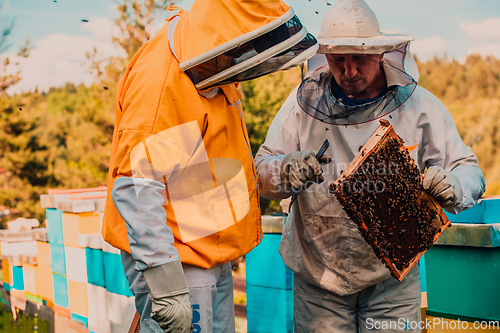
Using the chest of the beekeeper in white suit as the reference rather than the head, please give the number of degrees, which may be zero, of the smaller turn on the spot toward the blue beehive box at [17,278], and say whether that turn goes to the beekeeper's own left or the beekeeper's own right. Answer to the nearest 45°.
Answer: approximately 135° to the beekeeper's own right

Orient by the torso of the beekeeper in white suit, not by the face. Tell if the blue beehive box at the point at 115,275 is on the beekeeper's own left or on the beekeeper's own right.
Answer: on the beekeeper's own right

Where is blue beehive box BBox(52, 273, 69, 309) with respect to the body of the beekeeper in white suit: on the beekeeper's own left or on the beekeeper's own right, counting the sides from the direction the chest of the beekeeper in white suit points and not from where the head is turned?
on the beekeeper's own right

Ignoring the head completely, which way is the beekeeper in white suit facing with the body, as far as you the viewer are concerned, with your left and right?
facing the viewer

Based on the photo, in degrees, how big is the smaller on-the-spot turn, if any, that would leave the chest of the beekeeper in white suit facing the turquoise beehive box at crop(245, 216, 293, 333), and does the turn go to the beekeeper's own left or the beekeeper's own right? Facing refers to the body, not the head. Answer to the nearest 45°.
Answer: approximately 135° to the beekeeper's own right

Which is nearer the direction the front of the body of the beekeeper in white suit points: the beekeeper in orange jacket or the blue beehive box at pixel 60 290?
the beekeeper in orange jacket
